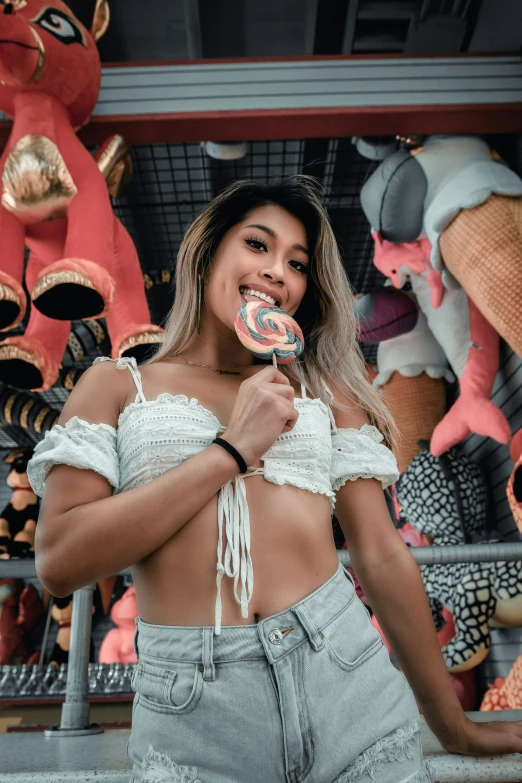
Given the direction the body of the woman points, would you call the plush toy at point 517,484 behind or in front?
behind

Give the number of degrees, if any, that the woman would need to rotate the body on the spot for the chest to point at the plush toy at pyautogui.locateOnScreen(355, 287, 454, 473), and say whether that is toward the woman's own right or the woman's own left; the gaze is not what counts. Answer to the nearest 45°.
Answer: approximately 180°

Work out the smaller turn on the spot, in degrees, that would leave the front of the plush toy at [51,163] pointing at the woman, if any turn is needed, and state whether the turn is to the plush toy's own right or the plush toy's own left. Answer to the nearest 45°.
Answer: approximately 45° to the plush toy's own left

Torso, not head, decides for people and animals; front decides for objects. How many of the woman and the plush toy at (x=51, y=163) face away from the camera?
0

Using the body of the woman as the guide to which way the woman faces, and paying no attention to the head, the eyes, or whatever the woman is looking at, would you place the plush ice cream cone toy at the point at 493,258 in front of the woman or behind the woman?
behind

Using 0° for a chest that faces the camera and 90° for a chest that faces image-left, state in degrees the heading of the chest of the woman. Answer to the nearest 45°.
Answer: approximately 0°

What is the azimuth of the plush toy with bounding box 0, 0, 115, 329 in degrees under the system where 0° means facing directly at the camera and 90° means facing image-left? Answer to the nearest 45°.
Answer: approximately 45°

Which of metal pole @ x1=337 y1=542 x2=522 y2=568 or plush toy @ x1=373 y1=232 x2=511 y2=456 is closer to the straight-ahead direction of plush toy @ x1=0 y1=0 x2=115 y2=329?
the metal pole
